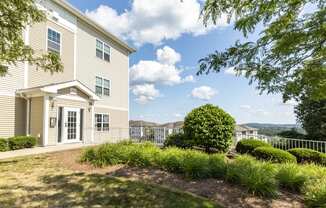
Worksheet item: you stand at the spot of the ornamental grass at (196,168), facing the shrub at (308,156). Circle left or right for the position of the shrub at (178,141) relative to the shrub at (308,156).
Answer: left

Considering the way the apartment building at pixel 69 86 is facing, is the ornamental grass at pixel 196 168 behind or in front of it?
in front

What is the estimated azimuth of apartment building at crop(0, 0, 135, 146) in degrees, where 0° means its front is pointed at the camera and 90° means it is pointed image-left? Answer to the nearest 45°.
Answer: approximately 315°

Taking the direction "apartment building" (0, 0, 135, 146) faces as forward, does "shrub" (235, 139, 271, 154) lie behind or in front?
in front

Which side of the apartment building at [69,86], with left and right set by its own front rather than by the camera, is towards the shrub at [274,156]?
front

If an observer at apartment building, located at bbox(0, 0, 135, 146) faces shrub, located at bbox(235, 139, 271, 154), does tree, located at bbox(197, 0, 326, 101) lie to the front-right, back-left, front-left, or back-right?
front-right

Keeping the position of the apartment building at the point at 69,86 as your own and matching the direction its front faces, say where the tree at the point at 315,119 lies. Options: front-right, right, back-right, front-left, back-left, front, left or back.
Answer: front-left

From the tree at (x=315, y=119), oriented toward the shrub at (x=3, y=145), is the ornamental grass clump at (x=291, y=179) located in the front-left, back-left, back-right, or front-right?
front-left

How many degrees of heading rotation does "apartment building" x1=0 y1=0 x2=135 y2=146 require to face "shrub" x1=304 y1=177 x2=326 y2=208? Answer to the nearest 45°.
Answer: approximately 45° to its right

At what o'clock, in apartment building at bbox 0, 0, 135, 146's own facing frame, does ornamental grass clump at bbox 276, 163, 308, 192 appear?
The ornamental grass clump is roughly at 1 o'clock from the apartment building.

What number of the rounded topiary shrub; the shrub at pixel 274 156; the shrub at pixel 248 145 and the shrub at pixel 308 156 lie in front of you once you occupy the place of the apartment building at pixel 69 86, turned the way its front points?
4

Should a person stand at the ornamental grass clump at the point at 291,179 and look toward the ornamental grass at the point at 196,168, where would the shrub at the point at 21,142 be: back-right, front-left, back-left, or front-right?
front-right

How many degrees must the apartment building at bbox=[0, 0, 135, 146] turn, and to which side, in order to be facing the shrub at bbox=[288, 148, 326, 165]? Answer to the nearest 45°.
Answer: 0° — it already faces it
